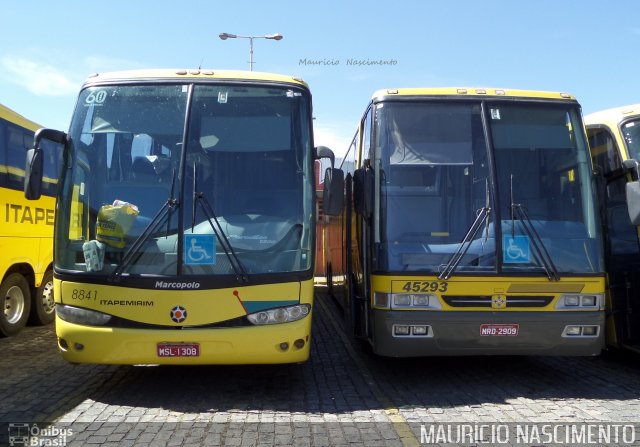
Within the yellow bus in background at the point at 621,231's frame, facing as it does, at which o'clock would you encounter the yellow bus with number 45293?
The yellow bus with number 45293 is roughly at 3 o'clock from the yellow bus in background.

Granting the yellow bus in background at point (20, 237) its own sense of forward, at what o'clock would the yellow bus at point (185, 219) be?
The yellow bus is roughly at 10 o'clock from the yellow bus in background.

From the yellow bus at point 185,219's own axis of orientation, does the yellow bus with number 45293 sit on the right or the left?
on its left

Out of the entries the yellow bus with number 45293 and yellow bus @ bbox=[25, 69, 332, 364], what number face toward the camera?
2

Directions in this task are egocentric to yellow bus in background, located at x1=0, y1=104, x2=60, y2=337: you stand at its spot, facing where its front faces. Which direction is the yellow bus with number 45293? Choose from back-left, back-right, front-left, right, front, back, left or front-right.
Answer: left

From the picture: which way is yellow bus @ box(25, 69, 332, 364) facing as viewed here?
toward the camera

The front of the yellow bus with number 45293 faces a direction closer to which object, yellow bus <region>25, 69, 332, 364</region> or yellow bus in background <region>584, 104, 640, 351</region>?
the yellow bus

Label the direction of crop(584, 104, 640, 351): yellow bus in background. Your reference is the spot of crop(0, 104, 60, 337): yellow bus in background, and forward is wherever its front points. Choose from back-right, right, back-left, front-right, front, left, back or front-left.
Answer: left

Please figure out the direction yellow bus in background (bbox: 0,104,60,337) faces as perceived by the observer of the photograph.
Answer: facing the viewer and to the left of the viewer

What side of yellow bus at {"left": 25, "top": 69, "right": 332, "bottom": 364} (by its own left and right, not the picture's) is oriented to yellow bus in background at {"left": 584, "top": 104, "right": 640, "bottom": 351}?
left

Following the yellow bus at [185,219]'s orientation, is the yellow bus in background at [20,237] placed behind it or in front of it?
behind

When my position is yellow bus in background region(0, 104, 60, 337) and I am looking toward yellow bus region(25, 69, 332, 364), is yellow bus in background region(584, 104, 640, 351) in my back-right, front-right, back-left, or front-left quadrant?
front-left

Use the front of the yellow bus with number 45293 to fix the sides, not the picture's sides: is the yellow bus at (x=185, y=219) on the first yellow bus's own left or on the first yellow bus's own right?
on the first yellow bus's own right

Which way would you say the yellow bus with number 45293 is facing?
toward the camera

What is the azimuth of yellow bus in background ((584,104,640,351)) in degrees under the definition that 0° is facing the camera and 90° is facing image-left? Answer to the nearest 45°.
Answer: approximately 315°
